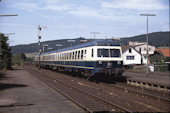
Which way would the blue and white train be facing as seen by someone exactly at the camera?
facing the viewer and to the right of the viewer
